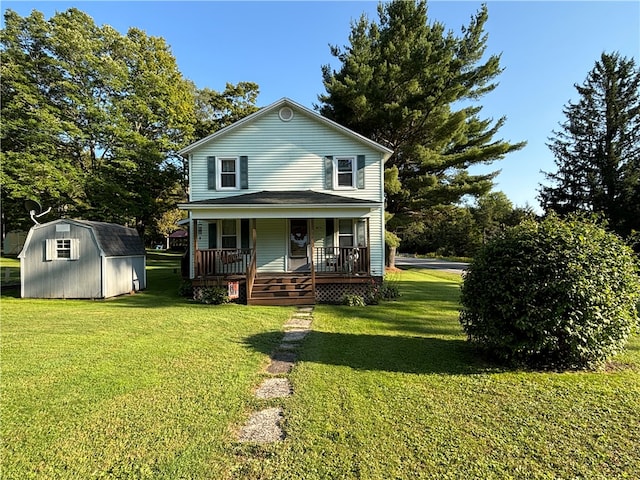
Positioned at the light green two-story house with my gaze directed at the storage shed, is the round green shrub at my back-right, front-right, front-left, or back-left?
back-left

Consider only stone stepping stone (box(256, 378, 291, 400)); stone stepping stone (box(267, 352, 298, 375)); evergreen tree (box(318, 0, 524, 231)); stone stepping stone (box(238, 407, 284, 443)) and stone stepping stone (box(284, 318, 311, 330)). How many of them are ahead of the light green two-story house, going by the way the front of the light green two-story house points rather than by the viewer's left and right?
4

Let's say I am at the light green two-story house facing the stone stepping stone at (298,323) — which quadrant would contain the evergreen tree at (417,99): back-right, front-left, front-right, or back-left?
back-left

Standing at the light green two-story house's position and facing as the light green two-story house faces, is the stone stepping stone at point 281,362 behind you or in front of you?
in front

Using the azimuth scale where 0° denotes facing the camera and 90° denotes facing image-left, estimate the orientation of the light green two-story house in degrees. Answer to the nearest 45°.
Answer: approximately 0°

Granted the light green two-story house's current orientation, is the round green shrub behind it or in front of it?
in front

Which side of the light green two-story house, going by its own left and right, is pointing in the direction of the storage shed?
right

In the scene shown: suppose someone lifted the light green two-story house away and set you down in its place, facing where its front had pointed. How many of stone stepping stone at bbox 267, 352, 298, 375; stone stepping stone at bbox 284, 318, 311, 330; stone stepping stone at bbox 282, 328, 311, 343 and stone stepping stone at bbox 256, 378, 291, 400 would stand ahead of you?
4

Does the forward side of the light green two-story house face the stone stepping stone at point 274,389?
yes

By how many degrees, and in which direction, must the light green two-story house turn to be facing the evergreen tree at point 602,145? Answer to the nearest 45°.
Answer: approximately 135° to its left

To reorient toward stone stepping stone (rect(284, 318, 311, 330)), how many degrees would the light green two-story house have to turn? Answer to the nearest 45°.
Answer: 0° — it already faces it
